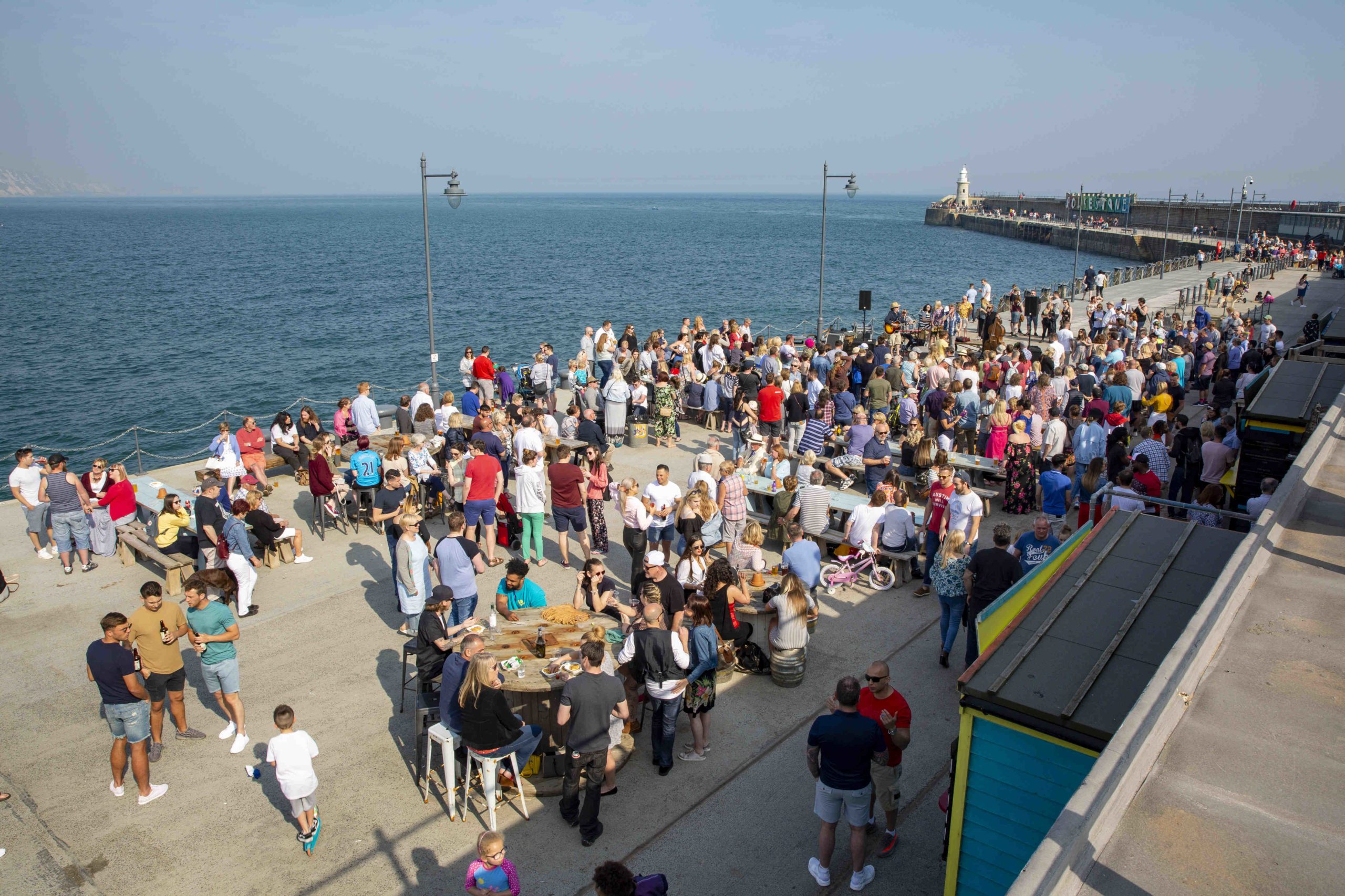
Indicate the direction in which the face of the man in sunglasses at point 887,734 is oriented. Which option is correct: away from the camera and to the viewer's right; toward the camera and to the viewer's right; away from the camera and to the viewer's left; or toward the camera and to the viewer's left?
toward the camera and to the viewer's left

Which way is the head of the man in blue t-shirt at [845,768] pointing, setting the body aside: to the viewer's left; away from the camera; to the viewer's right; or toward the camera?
away from the camera

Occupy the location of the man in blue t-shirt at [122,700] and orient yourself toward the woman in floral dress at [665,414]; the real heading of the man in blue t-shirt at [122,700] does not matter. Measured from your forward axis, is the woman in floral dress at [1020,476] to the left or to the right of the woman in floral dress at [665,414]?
right

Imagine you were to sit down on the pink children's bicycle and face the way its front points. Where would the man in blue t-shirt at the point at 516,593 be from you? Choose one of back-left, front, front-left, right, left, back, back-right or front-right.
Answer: back-right

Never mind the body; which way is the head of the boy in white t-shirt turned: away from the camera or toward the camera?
away from the camera

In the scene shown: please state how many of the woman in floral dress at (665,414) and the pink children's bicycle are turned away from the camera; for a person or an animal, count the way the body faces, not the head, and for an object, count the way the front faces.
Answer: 1

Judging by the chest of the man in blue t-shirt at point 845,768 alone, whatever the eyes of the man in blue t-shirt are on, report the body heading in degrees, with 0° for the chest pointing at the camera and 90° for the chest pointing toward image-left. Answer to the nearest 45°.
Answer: approximately 180°

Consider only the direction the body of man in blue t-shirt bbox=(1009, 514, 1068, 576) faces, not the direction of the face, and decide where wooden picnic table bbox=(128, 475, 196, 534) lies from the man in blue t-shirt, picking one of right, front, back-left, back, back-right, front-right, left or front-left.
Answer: right

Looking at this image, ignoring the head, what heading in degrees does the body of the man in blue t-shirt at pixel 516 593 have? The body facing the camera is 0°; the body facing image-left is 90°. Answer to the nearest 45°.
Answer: approximately 45°
